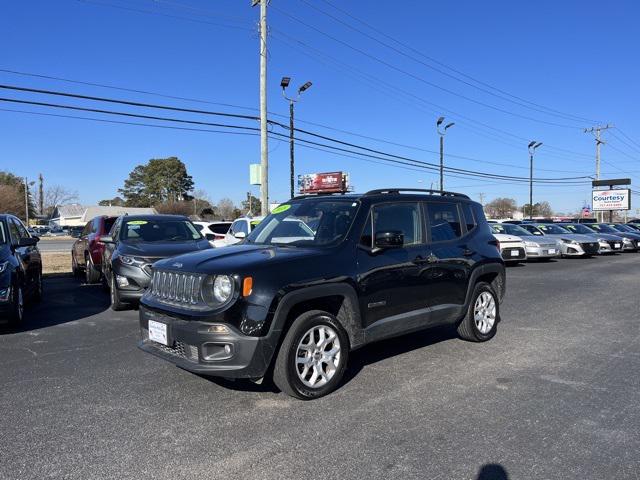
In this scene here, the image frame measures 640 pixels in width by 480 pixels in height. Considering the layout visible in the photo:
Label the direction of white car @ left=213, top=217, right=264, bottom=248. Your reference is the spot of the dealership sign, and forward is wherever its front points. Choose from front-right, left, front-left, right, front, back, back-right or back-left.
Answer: front

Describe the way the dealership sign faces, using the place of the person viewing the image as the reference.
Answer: facing the viewer

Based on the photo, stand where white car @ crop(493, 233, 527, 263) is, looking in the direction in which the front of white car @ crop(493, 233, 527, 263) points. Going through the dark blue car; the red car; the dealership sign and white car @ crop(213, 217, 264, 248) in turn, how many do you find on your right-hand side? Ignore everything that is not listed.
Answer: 3

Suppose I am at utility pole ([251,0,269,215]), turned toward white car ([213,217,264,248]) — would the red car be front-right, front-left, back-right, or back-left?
front-right

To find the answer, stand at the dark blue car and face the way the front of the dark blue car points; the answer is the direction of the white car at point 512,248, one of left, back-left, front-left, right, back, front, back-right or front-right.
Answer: back-left

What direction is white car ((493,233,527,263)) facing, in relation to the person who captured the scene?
facing the viewer and to the right of the viewer

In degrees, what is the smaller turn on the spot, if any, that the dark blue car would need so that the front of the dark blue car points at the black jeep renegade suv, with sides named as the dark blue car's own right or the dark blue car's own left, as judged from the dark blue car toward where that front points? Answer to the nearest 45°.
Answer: approximately 90° to the dark blue car's own left

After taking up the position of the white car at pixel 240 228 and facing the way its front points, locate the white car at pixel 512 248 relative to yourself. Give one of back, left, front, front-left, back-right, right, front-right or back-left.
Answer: back-left

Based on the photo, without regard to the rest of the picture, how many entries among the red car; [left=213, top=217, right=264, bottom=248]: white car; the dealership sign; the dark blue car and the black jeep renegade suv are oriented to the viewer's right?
0

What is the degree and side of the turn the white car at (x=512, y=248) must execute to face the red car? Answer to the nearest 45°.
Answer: approximately 90° to its right

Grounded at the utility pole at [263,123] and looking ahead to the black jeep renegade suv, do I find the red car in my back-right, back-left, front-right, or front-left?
front-right
